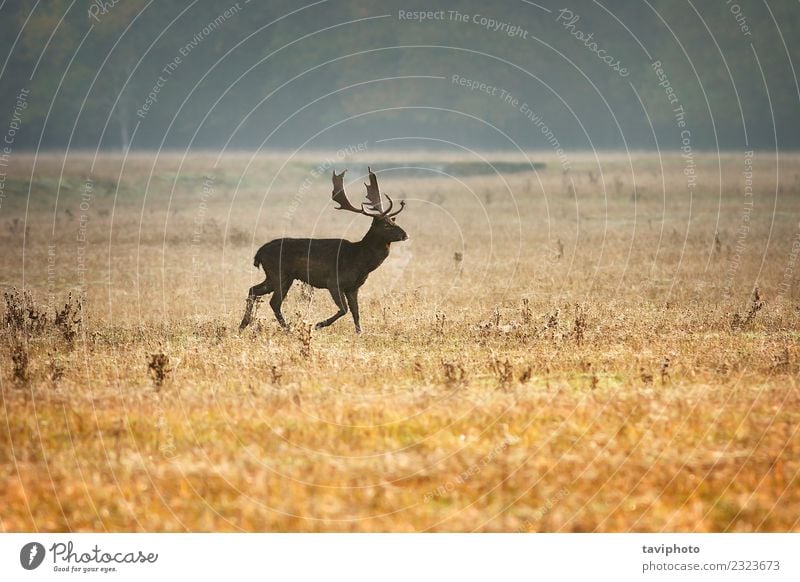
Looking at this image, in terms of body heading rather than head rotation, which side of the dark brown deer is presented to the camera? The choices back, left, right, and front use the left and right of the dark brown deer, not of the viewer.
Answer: right
